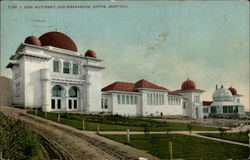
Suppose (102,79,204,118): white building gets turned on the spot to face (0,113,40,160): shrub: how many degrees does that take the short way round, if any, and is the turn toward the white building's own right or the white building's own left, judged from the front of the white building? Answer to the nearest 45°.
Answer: approximately 45° to the white building's own right

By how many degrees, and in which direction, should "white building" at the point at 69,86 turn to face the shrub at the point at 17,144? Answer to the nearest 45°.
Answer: approximately 45° to its right
